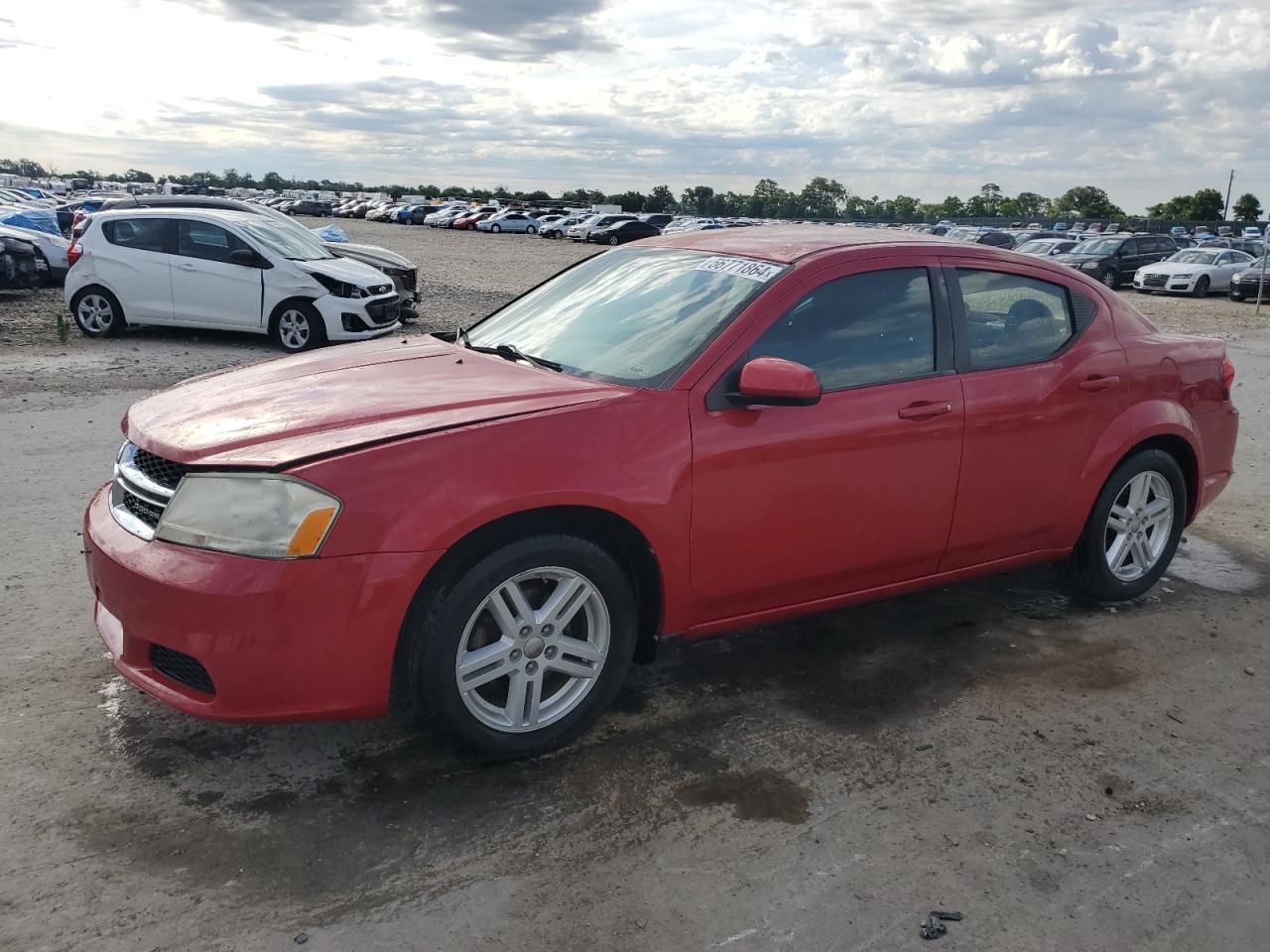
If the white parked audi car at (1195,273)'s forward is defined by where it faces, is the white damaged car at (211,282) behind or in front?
in front

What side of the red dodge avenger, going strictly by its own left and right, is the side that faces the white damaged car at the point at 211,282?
right

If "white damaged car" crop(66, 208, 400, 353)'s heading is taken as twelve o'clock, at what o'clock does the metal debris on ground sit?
The metal debris on ground is roughly at 1 o'clock from the white damaged car.

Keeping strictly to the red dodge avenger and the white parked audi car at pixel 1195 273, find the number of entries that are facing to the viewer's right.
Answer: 0

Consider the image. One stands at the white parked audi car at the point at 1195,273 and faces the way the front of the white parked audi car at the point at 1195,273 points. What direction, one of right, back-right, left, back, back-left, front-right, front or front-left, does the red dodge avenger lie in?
front-left

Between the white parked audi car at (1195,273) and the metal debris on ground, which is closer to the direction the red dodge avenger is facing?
the metal debris on ground

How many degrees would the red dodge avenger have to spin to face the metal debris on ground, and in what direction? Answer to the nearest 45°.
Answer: approximately 90° to its left

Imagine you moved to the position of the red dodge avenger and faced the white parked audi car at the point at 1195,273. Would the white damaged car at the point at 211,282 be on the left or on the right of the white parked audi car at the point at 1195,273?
left

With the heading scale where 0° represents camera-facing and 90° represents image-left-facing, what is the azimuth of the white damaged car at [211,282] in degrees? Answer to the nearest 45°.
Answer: approximately 315°

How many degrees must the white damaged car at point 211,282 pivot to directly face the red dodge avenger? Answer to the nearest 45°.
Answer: approximately 45° to its right

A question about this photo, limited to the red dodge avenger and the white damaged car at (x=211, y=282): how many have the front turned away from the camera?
0
